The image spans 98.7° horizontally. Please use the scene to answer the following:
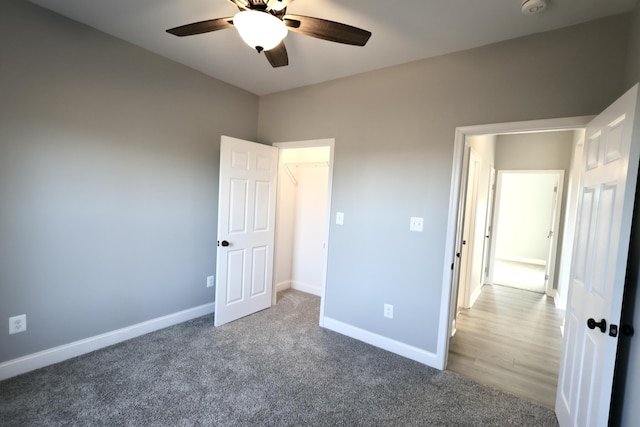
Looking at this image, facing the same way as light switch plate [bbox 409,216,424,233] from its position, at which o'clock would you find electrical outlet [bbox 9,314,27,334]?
The electrical outlet is roughly at 2 o'clock from the light switch plate.

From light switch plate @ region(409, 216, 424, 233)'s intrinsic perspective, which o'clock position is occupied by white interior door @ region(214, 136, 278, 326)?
The white interior door is roughly at 3 o'clock from the light switch plate.

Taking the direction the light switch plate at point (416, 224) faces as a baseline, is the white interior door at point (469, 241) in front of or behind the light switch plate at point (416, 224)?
behind

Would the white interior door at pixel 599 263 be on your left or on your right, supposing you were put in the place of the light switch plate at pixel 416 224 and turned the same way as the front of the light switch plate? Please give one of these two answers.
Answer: on your left

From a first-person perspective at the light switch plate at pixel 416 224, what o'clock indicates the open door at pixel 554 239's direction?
The open door is roughly at 7 o'clock from the light switch plate.

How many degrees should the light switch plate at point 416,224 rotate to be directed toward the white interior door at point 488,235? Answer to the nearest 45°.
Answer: approximately 180°

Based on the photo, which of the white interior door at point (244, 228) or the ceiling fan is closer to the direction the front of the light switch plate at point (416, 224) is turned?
the ceiling fan

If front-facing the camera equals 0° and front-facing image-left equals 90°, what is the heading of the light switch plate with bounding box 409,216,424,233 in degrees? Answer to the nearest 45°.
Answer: approximately 0°

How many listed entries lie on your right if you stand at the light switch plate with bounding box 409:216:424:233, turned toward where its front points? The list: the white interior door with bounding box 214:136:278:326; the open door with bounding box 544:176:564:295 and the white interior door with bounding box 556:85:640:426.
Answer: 1

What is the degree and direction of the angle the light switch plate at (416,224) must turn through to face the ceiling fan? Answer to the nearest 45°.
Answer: approximately 45° to its right

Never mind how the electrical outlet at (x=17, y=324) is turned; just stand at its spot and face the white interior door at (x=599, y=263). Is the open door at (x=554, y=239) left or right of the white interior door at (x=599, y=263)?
left

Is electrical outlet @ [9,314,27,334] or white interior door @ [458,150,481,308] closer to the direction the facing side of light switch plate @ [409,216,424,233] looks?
the electrical outlet
